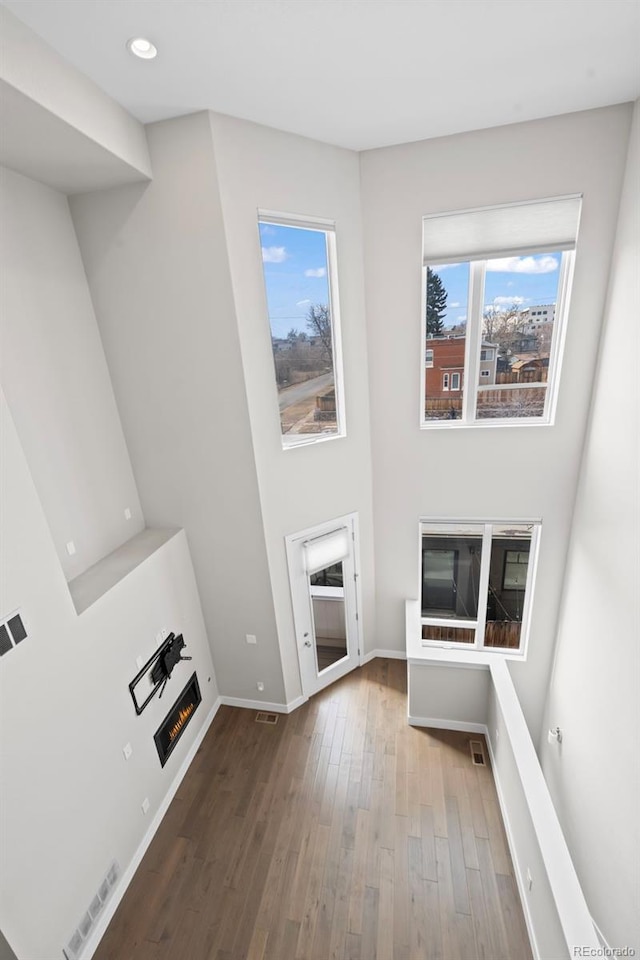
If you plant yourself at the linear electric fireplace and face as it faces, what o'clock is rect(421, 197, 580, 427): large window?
The large window is roughly at 11 o'clock from the linear electric fireplace.

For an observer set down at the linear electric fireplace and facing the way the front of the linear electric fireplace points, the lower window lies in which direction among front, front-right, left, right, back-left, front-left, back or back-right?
front-left

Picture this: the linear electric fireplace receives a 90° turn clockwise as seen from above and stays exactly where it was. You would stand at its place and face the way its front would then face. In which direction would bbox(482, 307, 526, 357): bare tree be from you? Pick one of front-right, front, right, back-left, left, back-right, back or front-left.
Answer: back-left

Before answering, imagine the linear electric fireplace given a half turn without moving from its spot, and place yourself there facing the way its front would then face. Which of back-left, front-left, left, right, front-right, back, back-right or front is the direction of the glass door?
back-right

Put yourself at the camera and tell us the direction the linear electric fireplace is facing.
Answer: facing the viewer and to the right of the viewer
